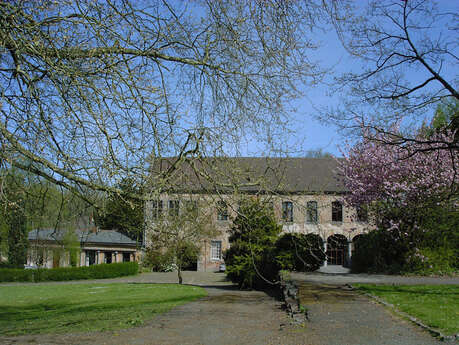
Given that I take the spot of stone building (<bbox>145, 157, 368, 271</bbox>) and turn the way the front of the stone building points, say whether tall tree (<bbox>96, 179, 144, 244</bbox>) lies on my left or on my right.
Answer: on my right

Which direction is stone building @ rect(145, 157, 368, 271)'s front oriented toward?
toward the camera
